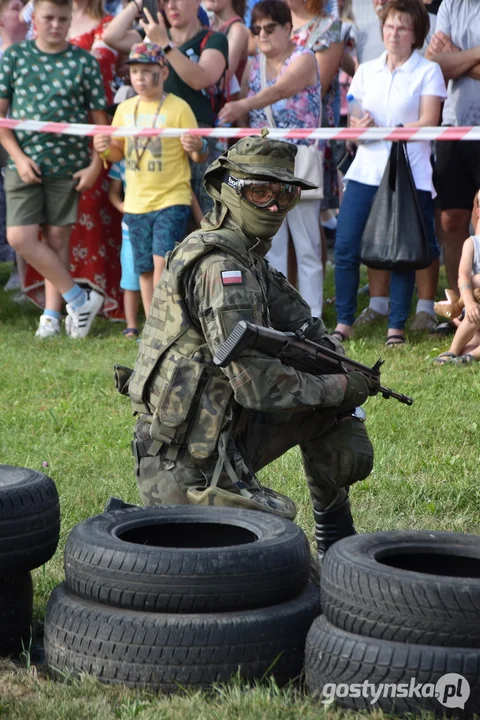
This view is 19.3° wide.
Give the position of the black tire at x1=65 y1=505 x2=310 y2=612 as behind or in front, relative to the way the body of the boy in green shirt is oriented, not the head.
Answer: in front

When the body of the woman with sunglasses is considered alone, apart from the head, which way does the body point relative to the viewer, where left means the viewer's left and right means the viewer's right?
facing the viewer and to the left of the viewer

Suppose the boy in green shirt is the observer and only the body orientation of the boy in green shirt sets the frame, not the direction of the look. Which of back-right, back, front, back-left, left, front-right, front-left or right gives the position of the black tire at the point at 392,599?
front

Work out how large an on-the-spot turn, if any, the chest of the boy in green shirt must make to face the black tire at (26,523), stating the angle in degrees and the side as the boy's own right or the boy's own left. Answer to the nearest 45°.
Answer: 0° — they already face it

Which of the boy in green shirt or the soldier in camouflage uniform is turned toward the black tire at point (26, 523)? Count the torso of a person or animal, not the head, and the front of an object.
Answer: the boy in green shirt

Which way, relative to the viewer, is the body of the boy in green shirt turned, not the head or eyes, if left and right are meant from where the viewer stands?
facing the viewer

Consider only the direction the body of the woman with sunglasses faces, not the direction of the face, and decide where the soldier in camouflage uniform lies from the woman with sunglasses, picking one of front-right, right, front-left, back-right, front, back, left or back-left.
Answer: front-left
